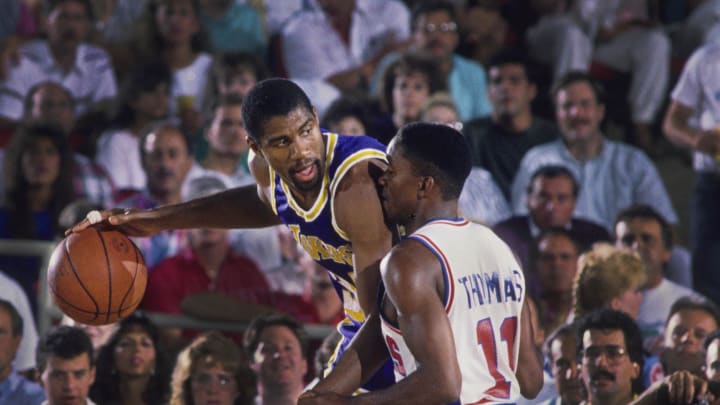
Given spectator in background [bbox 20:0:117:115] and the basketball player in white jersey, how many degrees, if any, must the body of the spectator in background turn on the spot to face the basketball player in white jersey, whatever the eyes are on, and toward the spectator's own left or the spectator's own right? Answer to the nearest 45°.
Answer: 0° — they already face them

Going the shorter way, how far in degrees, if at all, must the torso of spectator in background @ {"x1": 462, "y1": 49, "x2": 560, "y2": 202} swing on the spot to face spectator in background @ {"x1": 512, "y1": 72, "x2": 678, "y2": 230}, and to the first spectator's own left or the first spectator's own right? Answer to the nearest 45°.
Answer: approximately 90° to the first spectator's own left

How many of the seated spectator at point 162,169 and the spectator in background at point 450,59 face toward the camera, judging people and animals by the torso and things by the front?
2

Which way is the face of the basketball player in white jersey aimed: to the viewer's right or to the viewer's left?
to the viewer's left

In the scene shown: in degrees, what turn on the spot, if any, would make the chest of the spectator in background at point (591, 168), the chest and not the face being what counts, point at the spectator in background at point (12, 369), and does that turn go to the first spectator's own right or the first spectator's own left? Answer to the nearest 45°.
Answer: approximately 45° to the first spectator's own right

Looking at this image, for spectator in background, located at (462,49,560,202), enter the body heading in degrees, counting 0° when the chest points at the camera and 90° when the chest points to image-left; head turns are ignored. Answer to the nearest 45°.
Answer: approximately 0°

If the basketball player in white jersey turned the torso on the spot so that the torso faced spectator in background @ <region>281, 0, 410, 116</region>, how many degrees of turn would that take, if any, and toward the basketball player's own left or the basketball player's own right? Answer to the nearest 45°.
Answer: approximately 45° to the basketball player's own right

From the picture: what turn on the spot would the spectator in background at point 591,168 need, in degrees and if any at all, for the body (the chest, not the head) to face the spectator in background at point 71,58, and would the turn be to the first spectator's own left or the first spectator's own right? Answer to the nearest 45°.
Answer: approximately 90° to the first spectator's own right
